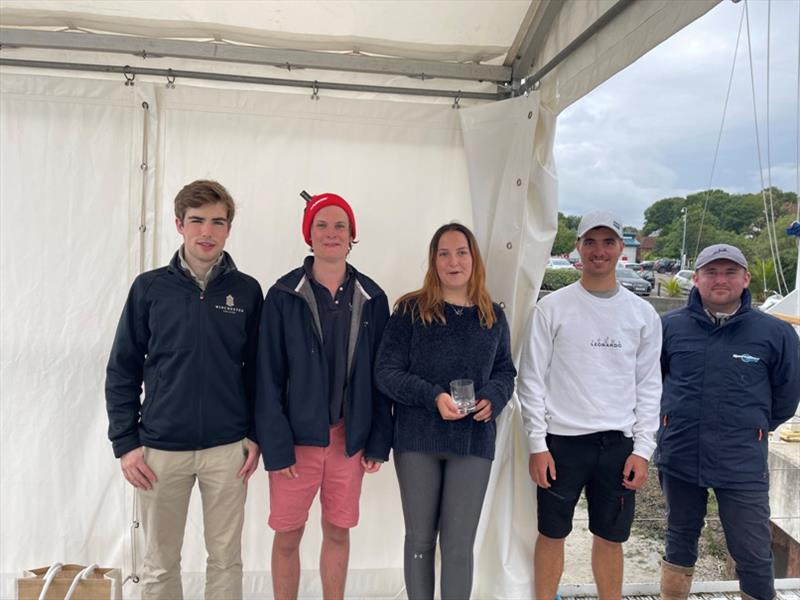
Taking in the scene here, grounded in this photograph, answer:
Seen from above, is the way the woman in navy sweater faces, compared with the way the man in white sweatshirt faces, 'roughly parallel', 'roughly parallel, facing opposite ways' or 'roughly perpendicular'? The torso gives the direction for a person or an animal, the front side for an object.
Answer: roughly parallel

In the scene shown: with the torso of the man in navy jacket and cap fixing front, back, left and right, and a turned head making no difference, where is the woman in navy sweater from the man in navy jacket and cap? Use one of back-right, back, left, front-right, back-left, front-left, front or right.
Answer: front-right

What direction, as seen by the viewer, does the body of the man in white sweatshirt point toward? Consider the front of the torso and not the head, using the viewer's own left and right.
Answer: facing the viewer

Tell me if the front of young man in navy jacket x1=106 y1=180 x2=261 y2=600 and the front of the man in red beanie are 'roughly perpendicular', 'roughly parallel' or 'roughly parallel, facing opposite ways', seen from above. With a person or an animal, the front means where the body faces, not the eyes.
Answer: roughly parallel

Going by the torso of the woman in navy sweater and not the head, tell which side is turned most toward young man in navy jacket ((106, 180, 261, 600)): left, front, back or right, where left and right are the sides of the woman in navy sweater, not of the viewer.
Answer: right

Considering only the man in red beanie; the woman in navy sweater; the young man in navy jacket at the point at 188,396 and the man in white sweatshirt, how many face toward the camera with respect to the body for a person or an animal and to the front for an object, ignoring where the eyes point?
4

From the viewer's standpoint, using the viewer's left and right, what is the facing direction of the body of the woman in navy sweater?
facing the viewer

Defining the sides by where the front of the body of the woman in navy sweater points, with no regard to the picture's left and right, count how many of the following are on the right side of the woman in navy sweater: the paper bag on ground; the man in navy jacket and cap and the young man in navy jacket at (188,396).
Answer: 2

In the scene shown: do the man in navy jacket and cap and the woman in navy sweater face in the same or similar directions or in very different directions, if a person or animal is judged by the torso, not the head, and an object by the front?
same or similar directions

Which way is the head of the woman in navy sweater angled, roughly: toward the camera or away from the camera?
toward the camera

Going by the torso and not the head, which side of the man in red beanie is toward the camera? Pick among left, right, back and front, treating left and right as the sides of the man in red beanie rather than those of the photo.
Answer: front

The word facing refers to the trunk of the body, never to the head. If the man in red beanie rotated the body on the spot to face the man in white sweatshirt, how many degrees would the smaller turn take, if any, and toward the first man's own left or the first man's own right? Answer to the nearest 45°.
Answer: approximately 90° to the first man's own left
